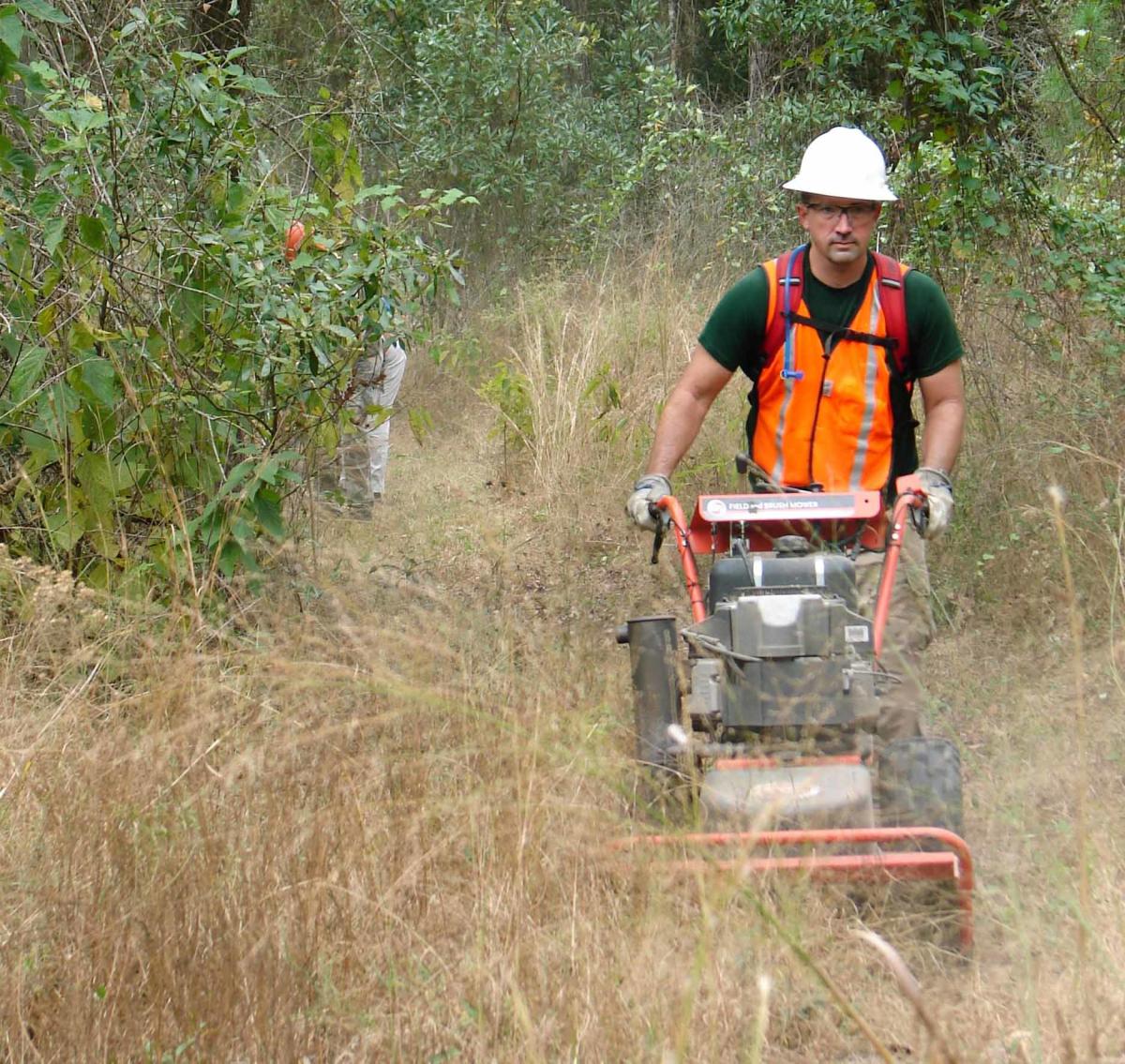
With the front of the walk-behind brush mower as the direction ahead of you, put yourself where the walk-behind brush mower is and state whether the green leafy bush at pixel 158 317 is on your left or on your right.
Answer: on your right

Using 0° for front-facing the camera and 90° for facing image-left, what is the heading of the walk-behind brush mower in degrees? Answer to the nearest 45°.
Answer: approximately 0°

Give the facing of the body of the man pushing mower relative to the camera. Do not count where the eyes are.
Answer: toward the camera

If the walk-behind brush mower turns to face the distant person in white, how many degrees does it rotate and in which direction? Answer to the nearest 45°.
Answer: approximately 135° to its right

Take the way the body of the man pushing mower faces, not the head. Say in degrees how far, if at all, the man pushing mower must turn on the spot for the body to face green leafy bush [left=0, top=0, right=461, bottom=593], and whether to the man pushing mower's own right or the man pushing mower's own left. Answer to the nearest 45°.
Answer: approximately 90° to the man pushing mower's own right
